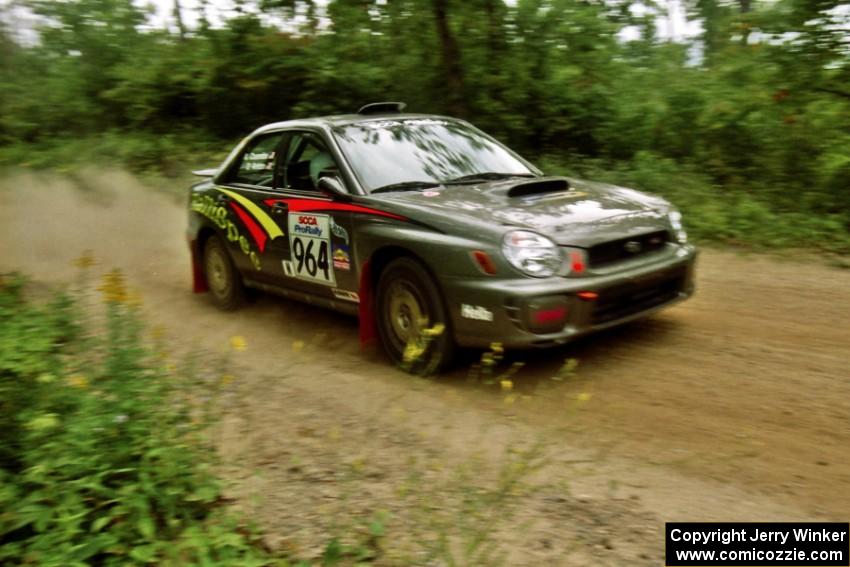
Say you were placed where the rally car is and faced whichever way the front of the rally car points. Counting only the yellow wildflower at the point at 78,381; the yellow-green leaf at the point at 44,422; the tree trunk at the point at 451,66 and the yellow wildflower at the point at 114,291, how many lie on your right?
3

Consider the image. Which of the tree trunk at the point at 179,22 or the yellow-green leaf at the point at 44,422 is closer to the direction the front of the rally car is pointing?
the yellow-green leaf

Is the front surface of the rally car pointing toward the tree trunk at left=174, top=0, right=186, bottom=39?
no

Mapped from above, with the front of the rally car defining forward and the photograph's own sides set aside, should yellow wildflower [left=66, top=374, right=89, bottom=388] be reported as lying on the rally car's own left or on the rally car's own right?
on the rally car's own right

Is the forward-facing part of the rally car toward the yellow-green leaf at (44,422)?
no

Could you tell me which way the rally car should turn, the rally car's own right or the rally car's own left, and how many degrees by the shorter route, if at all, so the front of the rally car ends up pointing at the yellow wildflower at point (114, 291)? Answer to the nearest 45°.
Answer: approximately 90° to the rally car's own right

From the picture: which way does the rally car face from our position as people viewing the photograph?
facing the viewer and to the right of the viewer

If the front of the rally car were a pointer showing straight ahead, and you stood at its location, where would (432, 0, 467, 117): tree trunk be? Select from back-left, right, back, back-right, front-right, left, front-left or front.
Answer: back-left
